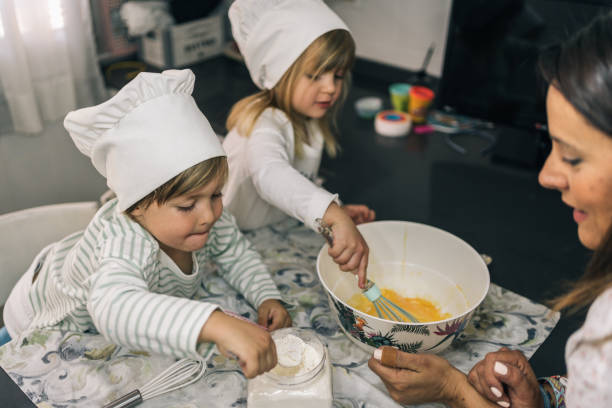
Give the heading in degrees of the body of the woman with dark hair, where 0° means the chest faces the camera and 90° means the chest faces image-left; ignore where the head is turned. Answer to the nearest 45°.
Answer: approximately 90°

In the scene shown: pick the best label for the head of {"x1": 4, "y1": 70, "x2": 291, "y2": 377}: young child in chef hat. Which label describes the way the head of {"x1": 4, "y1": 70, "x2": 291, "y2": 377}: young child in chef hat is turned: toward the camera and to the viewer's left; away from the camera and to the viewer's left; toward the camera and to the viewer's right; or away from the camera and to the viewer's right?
toward the camera and to the viewer's right

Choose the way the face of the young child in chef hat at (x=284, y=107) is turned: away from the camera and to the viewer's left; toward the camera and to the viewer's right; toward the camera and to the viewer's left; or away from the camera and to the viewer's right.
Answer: toward the camera and to the viewer's right

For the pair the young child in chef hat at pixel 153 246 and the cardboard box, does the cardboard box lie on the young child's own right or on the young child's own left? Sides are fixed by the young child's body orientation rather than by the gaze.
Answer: on the young child's own left

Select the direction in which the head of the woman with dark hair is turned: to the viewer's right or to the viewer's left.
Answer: to the viewer's left

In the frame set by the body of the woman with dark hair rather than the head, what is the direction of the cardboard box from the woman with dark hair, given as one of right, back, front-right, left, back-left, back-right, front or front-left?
front-right

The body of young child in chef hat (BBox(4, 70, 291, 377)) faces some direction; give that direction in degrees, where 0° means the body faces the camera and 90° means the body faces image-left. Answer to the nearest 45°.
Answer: approximately 315°

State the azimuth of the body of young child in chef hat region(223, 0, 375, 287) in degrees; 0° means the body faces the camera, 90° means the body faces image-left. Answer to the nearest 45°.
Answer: approximately 315°
